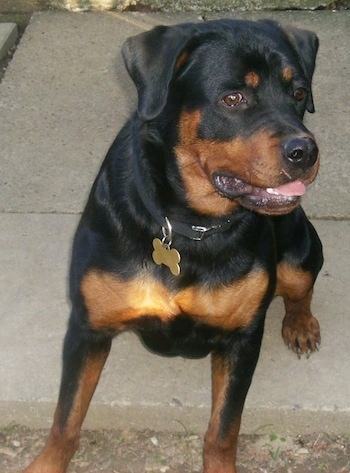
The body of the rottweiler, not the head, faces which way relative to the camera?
toward the camera
